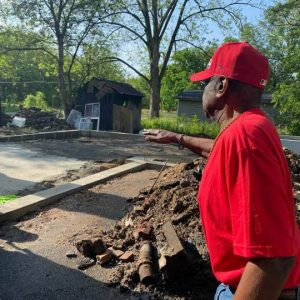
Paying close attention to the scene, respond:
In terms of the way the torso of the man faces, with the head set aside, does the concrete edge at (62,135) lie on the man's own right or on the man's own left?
on the man's own right

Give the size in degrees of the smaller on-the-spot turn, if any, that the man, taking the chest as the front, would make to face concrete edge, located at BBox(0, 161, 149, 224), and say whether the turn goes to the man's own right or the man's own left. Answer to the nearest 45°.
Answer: approximately 45° to the man's own right

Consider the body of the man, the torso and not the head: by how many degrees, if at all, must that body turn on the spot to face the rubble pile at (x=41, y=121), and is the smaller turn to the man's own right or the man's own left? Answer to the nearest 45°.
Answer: approximately 45° to the man's own right

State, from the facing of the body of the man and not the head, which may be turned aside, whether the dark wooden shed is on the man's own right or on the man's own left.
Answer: on the man's own right

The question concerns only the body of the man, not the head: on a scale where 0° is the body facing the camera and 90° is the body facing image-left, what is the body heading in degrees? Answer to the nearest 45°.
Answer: approximately 90°

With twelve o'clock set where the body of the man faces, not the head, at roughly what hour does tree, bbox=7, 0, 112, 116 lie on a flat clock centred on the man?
The tree is roughly at 2 o'clock from the man.

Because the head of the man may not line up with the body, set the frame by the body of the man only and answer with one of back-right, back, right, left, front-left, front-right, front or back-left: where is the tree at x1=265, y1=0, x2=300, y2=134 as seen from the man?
right

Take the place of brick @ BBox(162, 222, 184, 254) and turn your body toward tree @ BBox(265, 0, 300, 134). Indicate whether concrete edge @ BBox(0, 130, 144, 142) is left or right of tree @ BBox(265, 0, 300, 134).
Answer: left

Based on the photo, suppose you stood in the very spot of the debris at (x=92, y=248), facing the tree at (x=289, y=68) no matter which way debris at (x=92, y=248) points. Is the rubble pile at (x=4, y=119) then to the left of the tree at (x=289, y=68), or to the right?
left
